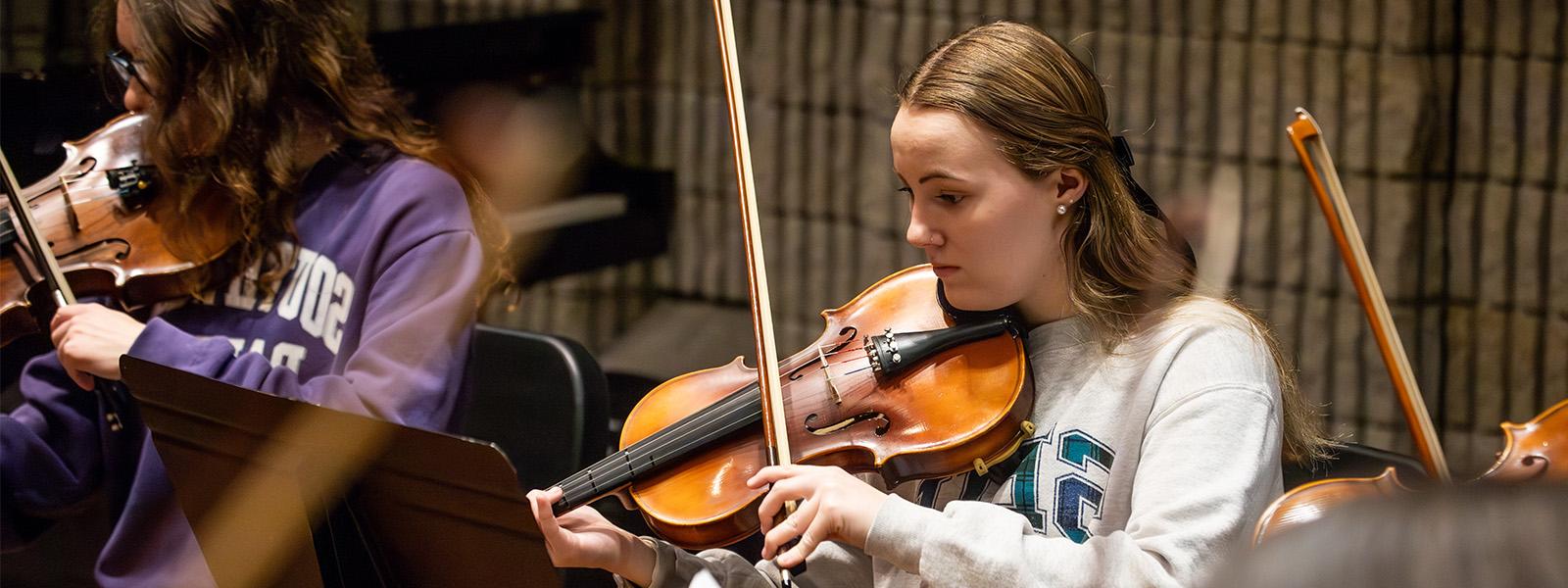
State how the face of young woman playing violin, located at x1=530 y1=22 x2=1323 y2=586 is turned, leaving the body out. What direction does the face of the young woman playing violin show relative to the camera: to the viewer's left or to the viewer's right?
to the viewer's left

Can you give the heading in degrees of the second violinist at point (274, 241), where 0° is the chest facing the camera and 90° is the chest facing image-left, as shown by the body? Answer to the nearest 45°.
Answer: approximately 45°

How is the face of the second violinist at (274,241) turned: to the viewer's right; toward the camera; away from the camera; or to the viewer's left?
to the viewer's left

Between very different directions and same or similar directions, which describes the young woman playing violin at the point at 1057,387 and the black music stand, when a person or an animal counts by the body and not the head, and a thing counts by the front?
very different directions
